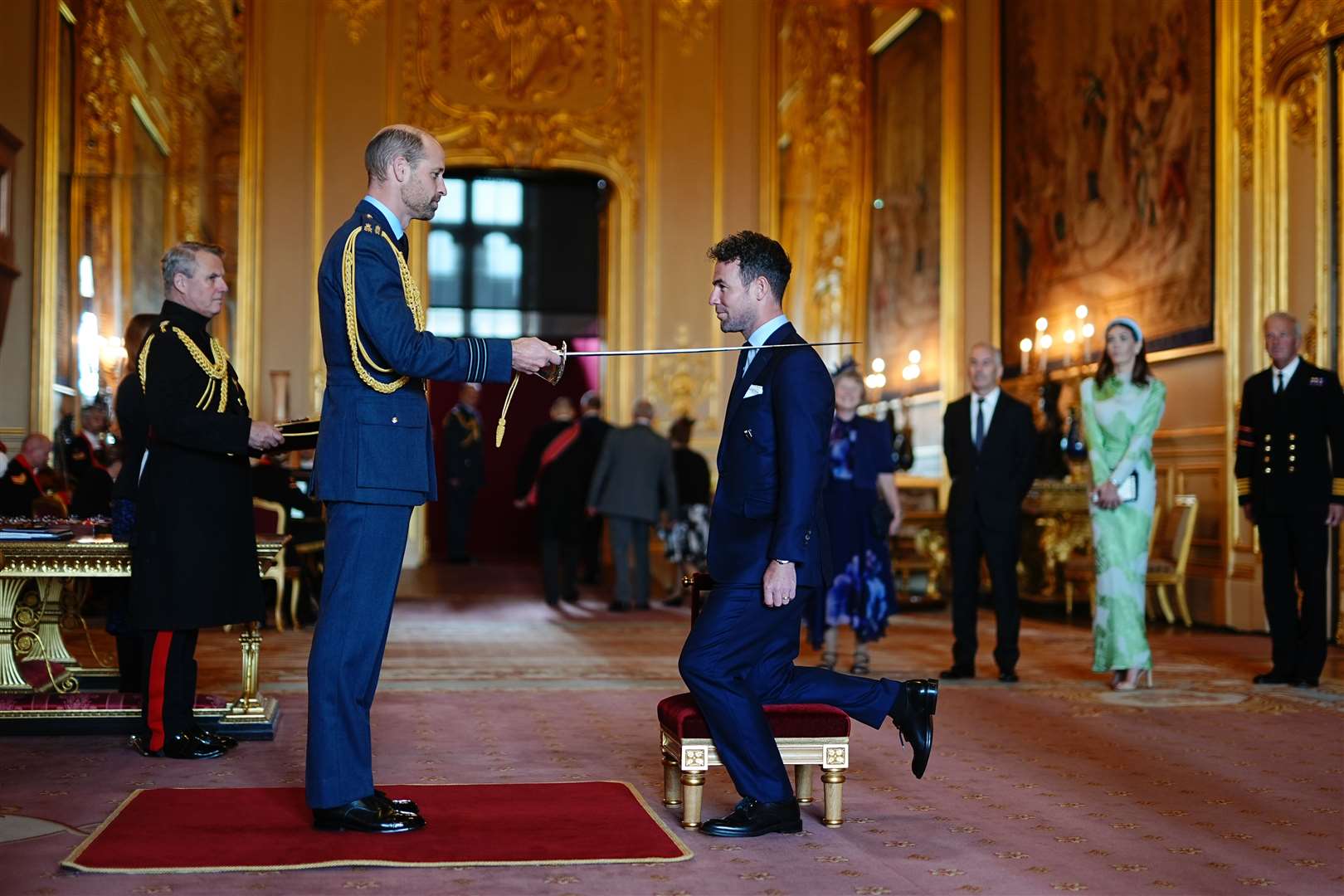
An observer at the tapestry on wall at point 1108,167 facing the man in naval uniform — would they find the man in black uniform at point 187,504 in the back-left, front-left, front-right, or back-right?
front-right

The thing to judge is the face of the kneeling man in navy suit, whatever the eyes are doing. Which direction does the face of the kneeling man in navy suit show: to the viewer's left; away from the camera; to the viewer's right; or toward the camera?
to the viewer's left

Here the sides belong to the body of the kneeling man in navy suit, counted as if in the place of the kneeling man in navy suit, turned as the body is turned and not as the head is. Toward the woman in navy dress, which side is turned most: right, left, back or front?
right

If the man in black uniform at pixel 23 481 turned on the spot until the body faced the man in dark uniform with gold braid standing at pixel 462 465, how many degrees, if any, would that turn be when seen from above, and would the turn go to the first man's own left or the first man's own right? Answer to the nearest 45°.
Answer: approximately 45° to the first man's own left

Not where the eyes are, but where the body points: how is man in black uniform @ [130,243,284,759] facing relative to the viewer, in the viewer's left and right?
facing to the right of the viewer

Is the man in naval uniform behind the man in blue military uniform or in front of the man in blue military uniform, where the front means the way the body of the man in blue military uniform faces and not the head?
in front

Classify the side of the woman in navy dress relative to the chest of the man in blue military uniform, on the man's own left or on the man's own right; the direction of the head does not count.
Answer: on the man's own left

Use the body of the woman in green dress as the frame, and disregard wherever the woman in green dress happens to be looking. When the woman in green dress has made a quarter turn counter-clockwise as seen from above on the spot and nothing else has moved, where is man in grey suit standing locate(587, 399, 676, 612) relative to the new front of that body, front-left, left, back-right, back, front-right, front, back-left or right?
back

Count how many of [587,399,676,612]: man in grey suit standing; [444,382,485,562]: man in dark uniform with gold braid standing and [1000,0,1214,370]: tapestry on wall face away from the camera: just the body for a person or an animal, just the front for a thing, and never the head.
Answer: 1

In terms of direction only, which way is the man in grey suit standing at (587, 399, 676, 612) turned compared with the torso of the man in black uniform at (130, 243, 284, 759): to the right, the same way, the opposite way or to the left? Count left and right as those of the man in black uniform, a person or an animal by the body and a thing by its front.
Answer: to the left

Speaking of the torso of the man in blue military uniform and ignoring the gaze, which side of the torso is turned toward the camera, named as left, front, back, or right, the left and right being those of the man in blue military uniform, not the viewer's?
right

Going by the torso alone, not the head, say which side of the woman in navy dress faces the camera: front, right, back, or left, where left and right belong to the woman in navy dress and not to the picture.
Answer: front

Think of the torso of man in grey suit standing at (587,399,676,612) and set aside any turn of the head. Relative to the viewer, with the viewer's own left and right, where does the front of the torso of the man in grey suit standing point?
facing away from the viewer

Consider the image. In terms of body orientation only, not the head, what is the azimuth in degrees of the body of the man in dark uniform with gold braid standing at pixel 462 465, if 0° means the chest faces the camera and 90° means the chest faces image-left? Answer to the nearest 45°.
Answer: approximately 315°

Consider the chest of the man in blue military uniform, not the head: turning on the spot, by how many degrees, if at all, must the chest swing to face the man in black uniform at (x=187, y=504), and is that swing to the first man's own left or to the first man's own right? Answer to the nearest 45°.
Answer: approximately 135° to the first man's own left
